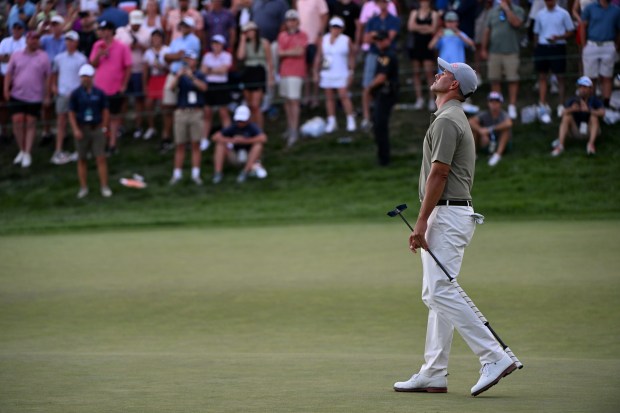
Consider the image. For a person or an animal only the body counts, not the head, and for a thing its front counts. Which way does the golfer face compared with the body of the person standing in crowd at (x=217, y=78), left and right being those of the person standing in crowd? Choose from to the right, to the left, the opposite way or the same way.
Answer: to the right

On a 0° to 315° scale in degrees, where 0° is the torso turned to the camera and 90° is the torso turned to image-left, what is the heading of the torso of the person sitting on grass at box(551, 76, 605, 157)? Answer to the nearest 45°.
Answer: approximately 0°

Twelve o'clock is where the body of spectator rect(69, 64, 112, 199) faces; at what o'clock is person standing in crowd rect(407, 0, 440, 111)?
The person standing in crowd is roughly at 9 o'clock from the spectator.

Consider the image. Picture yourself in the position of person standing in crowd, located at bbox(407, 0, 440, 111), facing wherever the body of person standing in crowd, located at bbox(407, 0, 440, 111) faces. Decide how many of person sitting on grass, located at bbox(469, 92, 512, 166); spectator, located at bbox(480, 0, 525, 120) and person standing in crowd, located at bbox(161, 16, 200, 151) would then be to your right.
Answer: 1

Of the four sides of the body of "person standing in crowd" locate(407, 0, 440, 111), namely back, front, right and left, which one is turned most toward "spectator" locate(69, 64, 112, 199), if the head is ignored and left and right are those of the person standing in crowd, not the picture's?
right

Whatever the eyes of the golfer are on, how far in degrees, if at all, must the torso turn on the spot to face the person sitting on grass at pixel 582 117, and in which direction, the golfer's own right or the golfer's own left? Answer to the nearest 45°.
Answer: approximately 90° to the golfer's own right

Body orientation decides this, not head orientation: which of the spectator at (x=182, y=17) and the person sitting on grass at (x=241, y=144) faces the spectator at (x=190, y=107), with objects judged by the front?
the spectator at (x=182, y=17)

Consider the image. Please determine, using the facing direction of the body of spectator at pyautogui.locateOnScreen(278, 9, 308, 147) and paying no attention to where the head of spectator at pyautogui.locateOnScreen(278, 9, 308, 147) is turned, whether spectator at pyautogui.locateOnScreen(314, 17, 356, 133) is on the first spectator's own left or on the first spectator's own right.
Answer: on the first spectator's own left

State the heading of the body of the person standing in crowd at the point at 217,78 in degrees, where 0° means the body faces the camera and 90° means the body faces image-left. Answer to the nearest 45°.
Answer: approximately 0°

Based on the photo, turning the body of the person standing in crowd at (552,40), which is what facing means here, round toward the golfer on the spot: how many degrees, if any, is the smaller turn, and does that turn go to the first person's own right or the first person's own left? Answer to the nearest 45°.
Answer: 0° — they already face them

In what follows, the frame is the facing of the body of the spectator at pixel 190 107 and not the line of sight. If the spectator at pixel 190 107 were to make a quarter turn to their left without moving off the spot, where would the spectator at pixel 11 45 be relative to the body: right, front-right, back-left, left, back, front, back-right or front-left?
back-left

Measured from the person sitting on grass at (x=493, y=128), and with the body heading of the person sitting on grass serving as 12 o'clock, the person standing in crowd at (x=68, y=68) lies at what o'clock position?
The person standing in crowd is roughly at 3 o'clock from the person sitting on grass.
